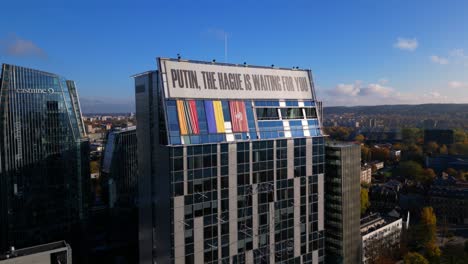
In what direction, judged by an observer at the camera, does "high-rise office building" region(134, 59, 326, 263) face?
facing the viewer and to the right of the viewer
